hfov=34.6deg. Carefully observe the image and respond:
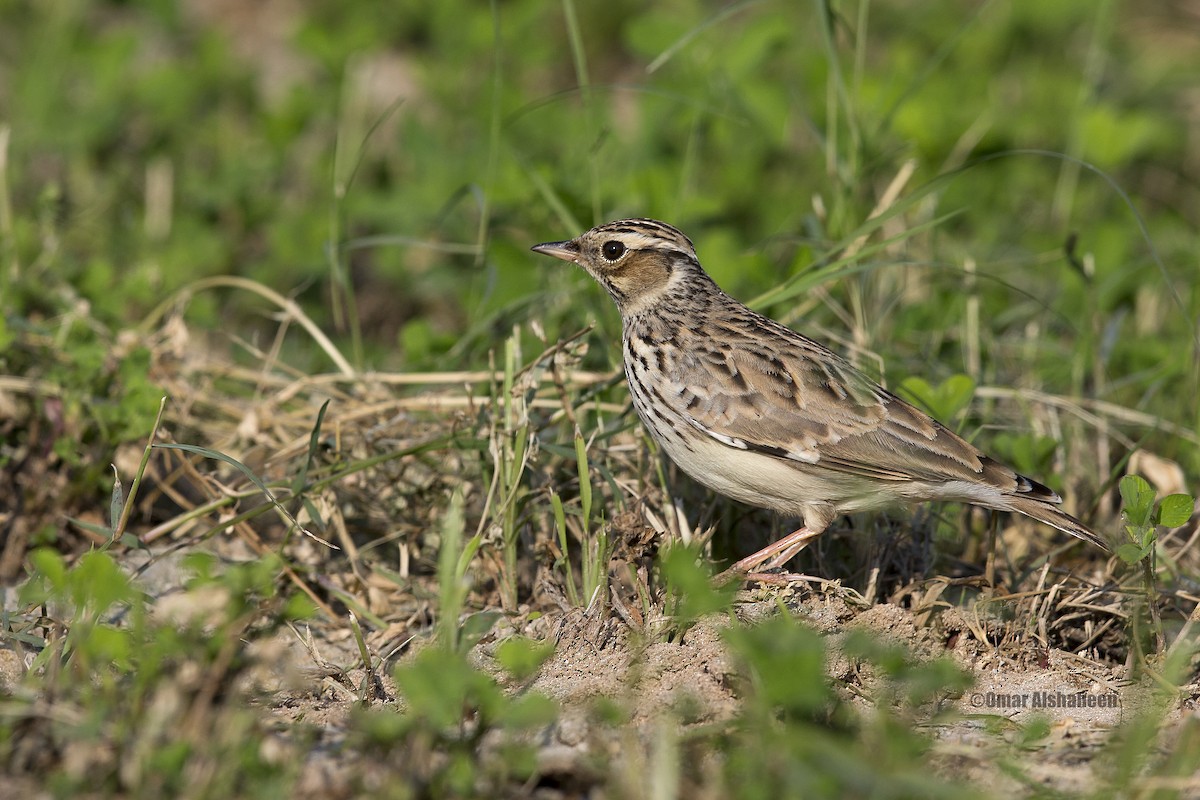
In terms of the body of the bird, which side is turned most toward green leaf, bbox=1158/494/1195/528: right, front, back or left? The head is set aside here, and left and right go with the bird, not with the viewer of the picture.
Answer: back

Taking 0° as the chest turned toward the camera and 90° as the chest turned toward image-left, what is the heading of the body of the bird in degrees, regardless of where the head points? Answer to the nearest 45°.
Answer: approximately 90°

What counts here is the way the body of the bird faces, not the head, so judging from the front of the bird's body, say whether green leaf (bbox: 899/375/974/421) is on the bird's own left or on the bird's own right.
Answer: on the bird's own right

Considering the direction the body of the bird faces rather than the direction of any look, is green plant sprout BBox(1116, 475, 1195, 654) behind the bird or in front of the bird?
behind
